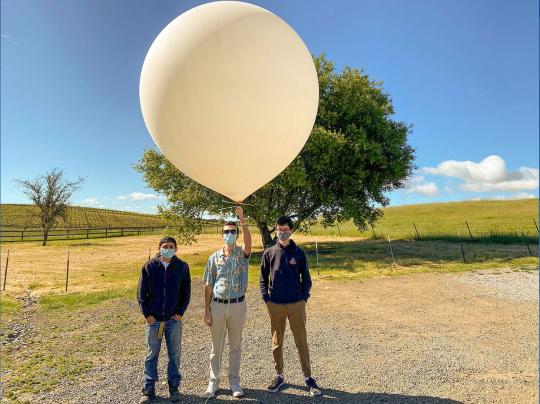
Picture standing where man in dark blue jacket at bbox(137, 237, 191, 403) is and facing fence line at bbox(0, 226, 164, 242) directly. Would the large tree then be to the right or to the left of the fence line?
right

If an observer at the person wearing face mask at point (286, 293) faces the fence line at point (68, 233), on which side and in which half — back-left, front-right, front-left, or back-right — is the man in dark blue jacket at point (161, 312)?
front-left

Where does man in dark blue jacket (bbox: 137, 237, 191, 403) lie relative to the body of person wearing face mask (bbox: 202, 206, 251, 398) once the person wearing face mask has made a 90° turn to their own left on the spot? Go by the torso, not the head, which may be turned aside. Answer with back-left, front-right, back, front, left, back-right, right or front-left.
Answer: back

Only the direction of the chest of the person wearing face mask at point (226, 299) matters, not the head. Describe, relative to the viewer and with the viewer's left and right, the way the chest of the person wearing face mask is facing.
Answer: facing the viewer

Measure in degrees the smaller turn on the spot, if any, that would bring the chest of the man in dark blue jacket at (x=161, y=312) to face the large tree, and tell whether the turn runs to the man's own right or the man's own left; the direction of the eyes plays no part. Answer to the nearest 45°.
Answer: approximately 135° to the man's own left

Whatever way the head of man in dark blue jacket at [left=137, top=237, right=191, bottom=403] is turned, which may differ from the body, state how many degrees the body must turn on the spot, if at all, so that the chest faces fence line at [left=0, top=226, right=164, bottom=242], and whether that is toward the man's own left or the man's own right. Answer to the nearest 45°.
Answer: approximately 180°

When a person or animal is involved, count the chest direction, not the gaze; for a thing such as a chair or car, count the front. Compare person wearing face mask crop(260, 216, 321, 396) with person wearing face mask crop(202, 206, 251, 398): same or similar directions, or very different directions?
same or similar directions

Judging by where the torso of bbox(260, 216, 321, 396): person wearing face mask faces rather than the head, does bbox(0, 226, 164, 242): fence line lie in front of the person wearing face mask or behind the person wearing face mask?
behind

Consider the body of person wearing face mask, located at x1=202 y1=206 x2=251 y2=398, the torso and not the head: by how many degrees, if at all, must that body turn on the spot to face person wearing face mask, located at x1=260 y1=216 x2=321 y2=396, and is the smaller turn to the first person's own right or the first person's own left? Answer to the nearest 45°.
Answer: approximately 90° to the first person's own left

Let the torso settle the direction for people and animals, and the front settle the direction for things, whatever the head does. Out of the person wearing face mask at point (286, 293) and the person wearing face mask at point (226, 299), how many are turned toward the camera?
2

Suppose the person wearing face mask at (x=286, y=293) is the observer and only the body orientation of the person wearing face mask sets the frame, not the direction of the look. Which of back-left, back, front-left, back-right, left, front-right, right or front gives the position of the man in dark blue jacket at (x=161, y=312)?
right

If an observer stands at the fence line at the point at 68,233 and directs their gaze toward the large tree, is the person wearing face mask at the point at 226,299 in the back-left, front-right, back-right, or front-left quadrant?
front-right

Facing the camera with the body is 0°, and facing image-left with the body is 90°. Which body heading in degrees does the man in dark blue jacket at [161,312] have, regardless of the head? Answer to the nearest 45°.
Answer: approximately 0°

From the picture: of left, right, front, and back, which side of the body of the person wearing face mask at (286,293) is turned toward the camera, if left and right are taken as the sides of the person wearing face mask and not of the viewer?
front
